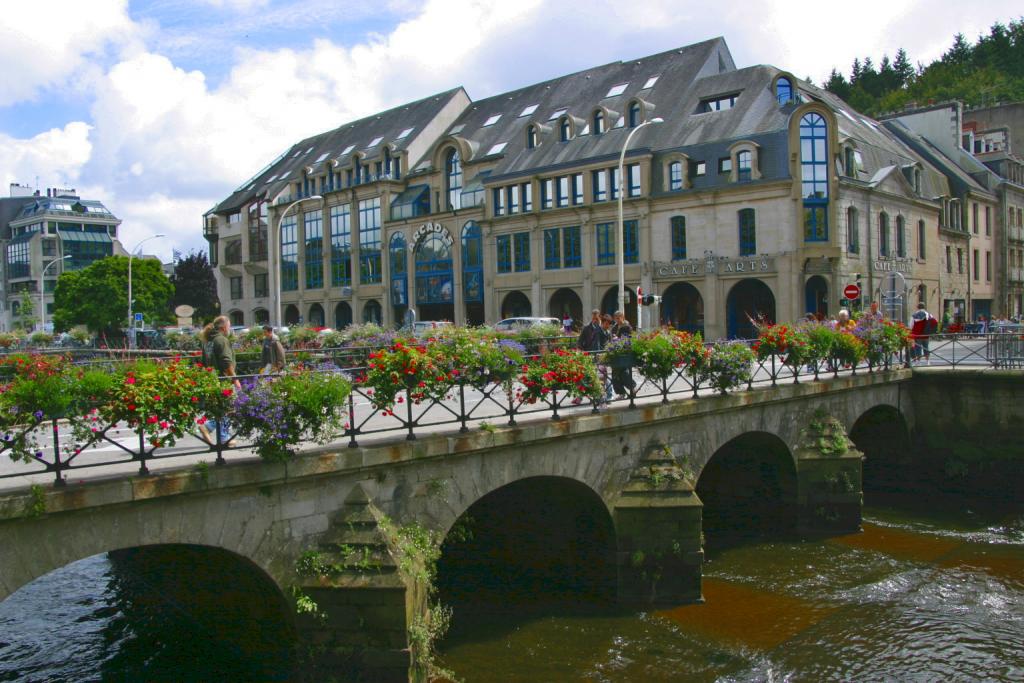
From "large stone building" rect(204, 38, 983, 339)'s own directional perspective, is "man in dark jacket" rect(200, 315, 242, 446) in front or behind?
in front

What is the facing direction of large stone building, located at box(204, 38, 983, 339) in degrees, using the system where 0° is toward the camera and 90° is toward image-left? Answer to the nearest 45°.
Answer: approximately 45°

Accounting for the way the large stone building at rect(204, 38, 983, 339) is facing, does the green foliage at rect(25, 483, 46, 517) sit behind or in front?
in front

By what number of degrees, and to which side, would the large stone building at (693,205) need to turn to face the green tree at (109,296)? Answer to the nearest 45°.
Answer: approximately 45° to its right

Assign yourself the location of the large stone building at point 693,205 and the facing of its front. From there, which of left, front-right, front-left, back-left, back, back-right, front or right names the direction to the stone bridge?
front-left
